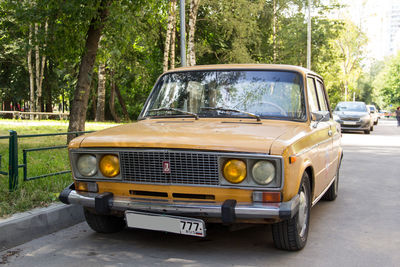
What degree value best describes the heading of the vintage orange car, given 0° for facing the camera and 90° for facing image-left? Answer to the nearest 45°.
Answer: approximately 45°

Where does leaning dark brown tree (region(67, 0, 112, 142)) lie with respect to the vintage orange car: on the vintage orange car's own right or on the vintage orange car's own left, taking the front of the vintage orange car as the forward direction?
on the vintage orange car's own right

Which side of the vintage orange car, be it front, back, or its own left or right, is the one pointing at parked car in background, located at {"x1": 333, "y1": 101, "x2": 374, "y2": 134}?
back

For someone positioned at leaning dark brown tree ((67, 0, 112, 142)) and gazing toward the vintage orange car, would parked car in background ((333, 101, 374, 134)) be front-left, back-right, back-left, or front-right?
back-left
